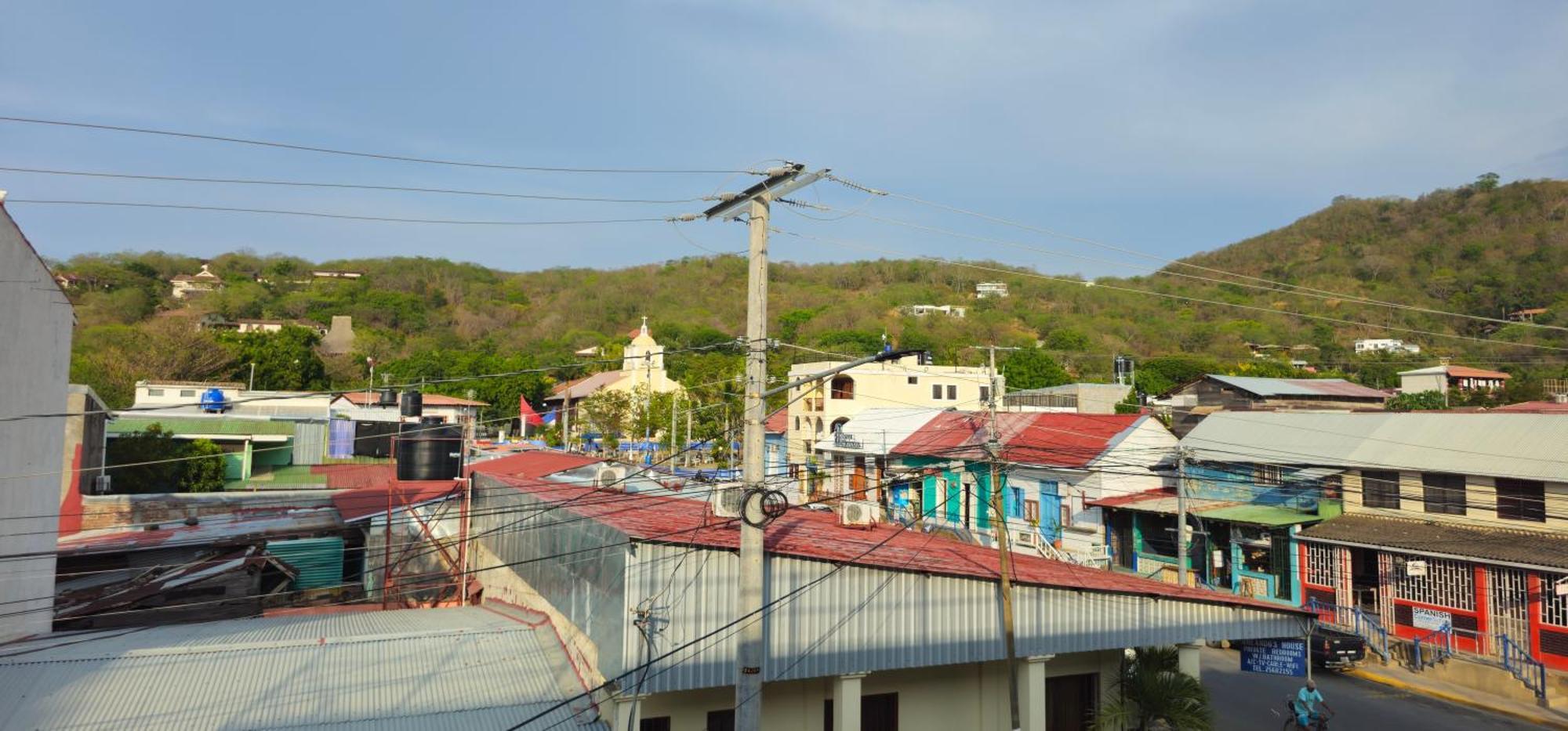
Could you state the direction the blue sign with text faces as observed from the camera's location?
facing the viewer

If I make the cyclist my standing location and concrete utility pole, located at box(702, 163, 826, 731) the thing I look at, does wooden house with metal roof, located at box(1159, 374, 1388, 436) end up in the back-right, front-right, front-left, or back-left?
back-right

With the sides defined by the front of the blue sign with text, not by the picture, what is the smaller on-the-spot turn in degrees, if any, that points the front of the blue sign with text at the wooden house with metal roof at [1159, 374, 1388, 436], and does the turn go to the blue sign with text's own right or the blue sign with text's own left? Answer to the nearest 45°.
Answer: approximately 180°

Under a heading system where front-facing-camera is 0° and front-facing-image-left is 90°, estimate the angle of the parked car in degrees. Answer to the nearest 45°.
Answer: approximately 135°

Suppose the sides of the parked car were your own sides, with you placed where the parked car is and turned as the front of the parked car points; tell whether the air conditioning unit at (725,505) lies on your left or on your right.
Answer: on your left

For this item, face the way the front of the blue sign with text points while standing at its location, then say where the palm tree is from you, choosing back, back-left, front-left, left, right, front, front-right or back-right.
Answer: front-right

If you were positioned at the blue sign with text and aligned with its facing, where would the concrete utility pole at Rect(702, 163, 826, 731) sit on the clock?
The concrete utility pole is roughly at 1 o'clock from the blue sign with text.

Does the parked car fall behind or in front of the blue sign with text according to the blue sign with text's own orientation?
behind

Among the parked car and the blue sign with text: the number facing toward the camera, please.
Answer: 1
